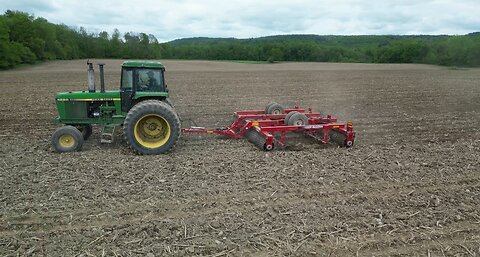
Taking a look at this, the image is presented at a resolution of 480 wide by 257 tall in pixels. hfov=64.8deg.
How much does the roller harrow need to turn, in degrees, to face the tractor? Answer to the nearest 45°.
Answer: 0° — it already faces it

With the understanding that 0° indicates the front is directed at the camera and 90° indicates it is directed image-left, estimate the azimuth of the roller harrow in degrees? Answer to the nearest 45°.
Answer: approximately 90°

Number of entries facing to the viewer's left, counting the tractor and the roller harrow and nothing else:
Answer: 2

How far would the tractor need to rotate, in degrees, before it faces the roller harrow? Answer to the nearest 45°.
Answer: approximately 180°

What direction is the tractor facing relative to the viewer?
to the viewer's left
